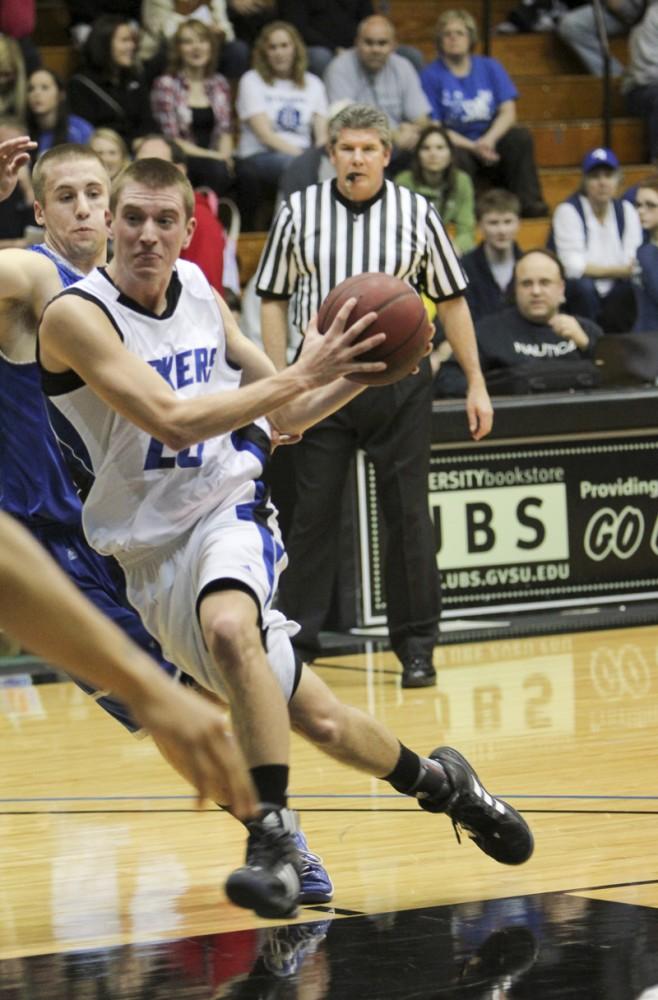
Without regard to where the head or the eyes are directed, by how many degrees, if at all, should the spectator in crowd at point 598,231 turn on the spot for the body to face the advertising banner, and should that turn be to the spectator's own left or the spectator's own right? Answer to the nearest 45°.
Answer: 0° — they already face it

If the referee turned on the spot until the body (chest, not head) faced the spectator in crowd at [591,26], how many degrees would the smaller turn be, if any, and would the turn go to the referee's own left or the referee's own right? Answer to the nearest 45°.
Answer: approximately 180°

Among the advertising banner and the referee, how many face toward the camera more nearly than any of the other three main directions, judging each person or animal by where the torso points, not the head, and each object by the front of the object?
2

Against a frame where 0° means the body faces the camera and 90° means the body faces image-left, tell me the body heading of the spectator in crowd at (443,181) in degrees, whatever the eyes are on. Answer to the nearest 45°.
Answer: approximately 0°

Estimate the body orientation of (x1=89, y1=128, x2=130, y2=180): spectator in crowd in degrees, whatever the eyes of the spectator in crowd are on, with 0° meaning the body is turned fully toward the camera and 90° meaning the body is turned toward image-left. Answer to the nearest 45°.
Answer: approximately 0°

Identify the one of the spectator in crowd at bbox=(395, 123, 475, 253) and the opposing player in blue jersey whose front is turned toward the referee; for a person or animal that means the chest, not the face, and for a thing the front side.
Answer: the spectator in crowd
